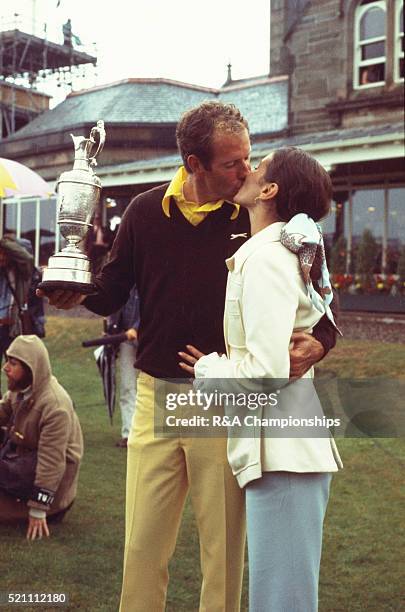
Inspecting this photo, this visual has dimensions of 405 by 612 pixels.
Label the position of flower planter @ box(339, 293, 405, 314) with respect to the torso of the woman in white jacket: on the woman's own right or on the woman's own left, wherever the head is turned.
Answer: on the woman's own right

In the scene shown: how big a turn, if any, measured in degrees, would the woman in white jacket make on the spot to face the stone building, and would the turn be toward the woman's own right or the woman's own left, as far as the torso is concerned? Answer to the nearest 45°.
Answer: approximately 90° to the woman's own right

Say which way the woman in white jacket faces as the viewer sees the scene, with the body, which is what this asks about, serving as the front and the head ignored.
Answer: to the viewer's left
